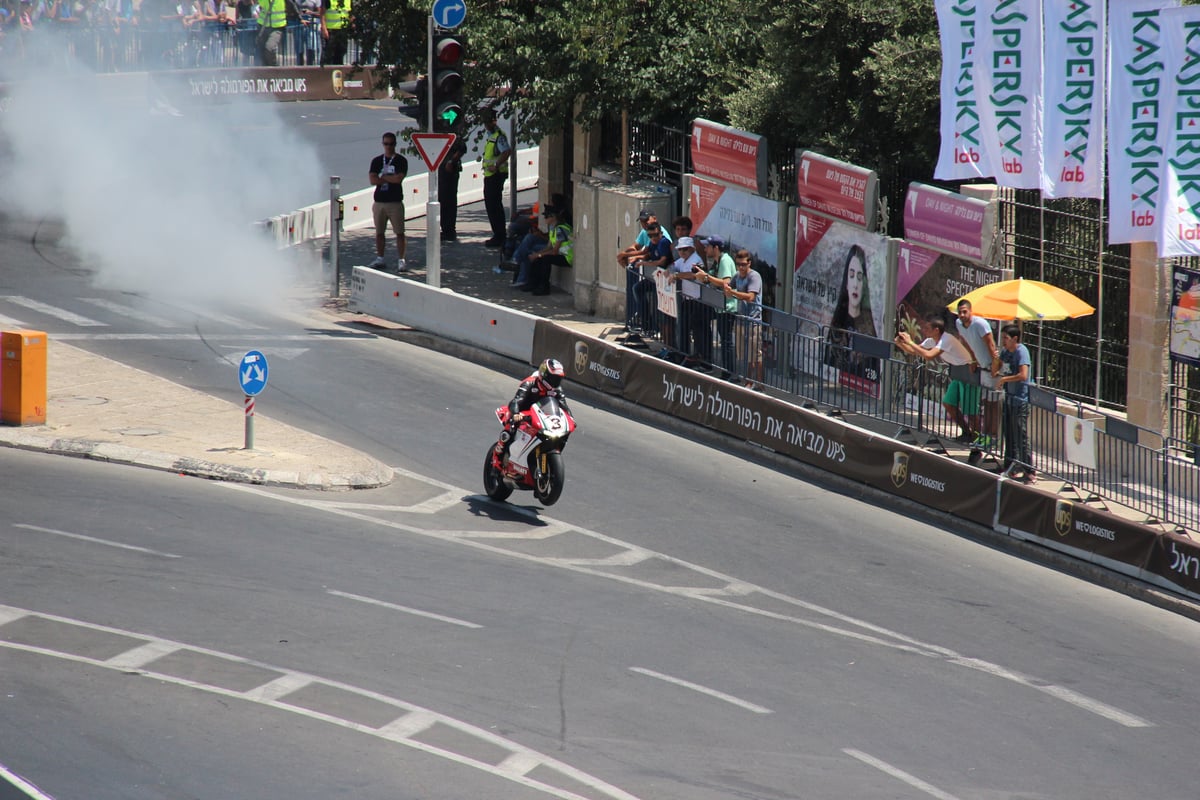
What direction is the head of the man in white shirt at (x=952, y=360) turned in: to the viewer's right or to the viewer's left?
to the viewer's left

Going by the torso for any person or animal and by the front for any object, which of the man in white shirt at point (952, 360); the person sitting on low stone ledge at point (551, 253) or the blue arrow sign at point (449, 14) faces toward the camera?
the blue arrow sign

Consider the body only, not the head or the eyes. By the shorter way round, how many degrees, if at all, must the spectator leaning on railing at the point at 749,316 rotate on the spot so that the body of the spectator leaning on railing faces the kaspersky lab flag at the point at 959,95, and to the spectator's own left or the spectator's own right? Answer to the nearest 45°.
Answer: approximately 90° to the spectator's own left

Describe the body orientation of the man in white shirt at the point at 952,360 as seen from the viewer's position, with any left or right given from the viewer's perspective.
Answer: facing to the left of the viewer

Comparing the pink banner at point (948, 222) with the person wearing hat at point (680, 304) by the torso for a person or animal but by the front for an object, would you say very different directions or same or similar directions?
same or similar directions

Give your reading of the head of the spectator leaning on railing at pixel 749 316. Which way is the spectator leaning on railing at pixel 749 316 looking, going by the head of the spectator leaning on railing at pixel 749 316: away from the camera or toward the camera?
toward the camera

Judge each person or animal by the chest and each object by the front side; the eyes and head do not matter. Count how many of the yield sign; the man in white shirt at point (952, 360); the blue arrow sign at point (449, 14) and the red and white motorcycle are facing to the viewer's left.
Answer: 1

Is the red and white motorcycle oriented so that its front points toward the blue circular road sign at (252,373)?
no

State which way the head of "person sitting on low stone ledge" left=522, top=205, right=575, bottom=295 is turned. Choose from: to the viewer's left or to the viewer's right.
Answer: to the viewer's left

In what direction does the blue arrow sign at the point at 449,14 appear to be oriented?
toward the camera

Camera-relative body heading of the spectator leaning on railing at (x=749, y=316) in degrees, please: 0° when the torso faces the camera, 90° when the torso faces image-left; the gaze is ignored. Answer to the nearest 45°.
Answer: approximately 45°

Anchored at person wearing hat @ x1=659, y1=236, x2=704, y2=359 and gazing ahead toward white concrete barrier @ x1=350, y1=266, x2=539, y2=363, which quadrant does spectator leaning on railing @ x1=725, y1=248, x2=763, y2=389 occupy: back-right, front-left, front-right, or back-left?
back-left

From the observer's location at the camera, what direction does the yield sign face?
facing the viewer

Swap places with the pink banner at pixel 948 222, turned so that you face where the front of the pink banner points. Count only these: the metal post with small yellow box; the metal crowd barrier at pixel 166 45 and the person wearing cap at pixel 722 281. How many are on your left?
0

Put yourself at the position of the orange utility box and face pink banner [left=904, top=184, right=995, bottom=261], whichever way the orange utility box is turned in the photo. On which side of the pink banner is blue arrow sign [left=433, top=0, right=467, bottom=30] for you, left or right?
left
